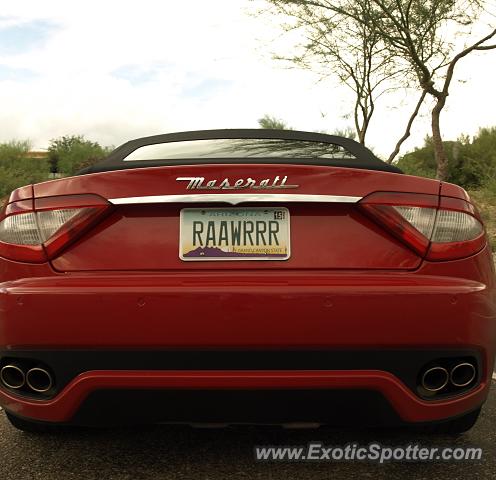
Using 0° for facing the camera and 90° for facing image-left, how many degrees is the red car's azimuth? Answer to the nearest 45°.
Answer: approximately 180°
